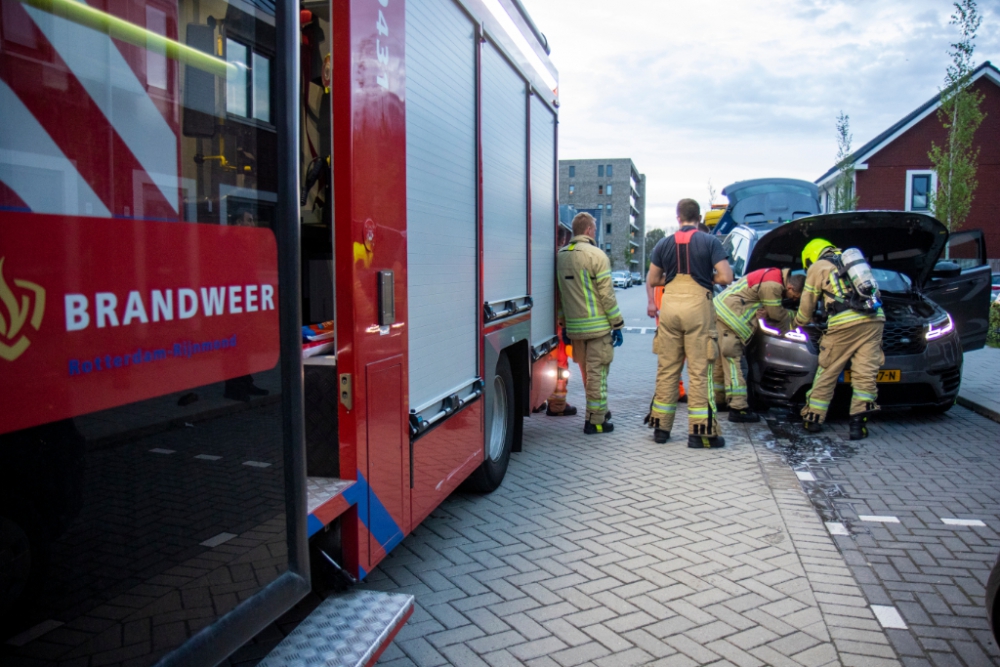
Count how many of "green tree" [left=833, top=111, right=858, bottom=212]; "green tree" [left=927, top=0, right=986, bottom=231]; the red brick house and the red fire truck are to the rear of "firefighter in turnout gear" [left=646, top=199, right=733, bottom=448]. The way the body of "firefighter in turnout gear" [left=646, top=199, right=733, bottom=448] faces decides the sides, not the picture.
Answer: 1

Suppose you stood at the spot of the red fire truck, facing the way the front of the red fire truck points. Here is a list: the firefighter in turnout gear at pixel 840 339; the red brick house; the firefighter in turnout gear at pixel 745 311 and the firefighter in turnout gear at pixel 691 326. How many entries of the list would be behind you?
4

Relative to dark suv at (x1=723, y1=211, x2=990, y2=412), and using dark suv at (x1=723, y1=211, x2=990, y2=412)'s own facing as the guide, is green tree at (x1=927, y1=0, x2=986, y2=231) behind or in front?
behind

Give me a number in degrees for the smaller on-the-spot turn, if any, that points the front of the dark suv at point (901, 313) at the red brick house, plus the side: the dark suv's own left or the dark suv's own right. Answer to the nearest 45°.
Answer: approximately 180°

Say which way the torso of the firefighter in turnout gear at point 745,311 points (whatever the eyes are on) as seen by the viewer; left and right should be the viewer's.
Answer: facing to the right of the viewer

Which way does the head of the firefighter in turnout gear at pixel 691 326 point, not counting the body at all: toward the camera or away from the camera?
away from the camera

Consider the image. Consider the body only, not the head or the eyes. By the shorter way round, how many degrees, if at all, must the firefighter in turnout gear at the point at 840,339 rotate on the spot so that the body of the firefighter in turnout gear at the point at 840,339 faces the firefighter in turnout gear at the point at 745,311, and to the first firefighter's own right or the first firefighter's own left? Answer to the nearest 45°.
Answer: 0° — they already face them

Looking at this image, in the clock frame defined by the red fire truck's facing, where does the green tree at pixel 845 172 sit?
The green tree is roughly at 6 o'clock from the red fire truck.

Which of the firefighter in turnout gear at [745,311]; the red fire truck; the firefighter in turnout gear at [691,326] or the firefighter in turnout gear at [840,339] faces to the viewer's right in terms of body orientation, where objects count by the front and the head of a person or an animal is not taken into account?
the firefighter in turnout gear at [745,311]

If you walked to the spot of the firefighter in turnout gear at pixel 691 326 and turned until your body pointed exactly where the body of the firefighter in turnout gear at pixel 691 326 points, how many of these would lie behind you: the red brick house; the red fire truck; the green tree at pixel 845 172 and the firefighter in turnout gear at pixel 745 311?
1

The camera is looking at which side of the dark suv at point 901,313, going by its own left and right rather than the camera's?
front

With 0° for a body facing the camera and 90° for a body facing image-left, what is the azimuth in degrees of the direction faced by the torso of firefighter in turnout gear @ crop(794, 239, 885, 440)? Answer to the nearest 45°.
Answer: approximately 135°

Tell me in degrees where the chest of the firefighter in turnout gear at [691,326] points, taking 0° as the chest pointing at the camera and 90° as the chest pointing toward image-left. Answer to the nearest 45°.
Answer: approximately 180°

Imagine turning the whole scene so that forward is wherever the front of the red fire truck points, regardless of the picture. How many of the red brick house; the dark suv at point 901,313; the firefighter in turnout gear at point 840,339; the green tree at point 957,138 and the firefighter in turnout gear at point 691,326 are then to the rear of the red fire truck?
5

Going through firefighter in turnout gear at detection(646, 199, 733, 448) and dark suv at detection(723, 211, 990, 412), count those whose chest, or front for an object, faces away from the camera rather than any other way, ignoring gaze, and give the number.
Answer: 1
